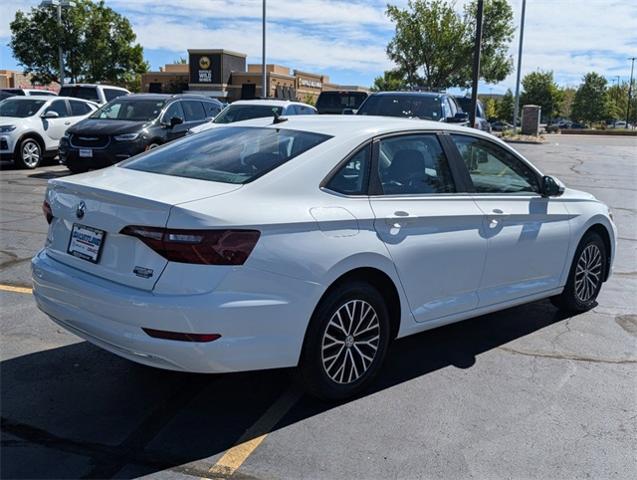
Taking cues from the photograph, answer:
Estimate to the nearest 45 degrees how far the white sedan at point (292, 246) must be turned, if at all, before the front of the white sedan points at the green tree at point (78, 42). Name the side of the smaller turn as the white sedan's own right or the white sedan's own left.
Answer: approximately 45° to the white sedan's own left

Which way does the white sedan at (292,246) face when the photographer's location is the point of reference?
facing away from the viewer and to the right of the viewer

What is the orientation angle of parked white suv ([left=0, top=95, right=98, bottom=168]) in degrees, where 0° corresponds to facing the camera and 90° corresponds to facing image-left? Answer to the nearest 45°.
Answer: approximately 45°

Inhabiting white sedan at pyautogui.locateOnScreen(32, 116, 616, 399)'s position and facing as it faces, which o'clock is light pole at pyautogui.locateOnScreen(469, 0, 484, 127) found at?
The light pole is roughly at 11 o'clock from the white sedan.

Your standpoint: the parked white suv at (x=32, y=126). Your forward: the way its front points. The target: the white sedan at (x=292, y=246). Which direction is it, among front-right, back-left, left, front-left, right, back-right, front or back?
front-left

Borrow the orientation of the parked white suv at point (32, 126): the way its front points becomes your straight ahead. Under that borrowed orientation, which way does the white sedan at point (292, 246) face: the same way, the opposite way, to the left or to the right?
the opposite way

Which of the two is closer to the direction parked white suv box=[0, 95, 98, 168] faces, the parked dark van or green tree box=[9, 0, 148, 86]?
the parked dark van

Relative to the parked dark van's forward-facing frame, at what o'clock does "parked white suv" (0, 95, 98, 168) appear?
The parked white suv is roughly at 3 o'clock from the parked dark van.

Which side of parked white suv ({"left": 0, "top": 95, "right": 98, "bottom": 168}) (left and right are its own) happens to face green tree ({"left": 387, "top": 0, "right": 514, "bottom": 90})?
back
